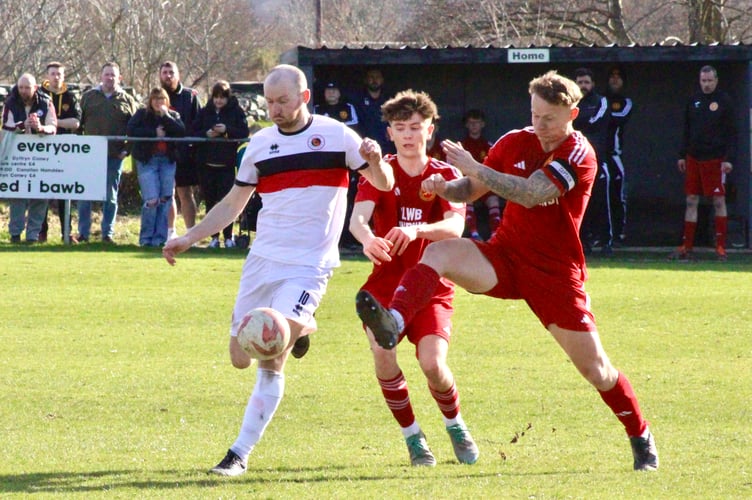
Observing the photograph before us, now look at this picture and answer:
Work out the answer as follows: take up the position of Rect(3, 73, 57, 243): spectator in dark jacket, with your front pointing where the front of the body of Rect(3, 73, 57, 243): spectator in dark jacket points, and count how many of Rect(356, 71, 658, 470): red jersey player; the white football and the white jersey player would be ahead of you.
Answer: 3

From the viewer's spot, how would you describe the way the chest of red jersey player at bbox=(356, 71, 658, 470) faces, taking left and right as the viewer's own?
facing the viewer and to the left of the viewer

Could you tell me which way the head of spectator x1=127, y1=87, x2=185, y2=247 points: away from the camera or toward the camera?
toward the camera

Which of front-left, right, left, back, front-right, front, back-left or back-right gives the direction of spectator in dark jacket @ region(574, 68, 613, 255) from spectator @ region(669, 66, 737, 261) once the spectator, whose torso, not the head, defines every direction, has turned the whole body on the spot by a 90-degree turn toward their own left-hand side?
back

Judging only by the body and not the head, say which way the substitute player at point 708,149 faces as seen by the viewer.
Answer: toward the camera

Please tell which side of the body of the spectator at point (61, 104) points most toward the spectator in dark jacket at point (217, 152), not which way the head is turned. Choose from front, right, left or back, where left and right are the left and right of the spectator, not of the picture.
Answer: left

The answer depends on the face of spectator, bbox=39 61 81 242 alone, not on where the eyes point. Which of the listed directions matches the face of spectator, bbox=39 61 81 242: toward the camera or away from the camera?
toward the camera

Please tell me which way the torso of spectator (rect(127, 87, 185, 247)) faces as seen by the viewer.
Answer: toward the camera

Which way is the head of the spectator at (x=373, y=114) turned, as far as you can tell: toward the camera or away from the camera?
toward the camera

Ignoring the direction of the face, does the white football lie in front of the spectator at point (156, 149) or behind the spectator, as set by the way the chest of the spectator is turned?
in front

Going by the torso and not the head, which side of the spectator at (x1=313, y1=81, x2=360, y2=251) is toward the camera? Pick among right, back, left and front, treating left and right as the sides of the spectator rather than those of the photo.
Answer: front

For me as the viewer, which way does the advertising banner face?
facing the viewer

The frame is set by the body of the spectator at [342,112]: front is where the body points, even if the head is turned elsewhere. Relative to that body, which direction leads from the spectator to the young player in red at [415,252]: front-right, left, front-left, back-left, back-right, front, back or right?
front
